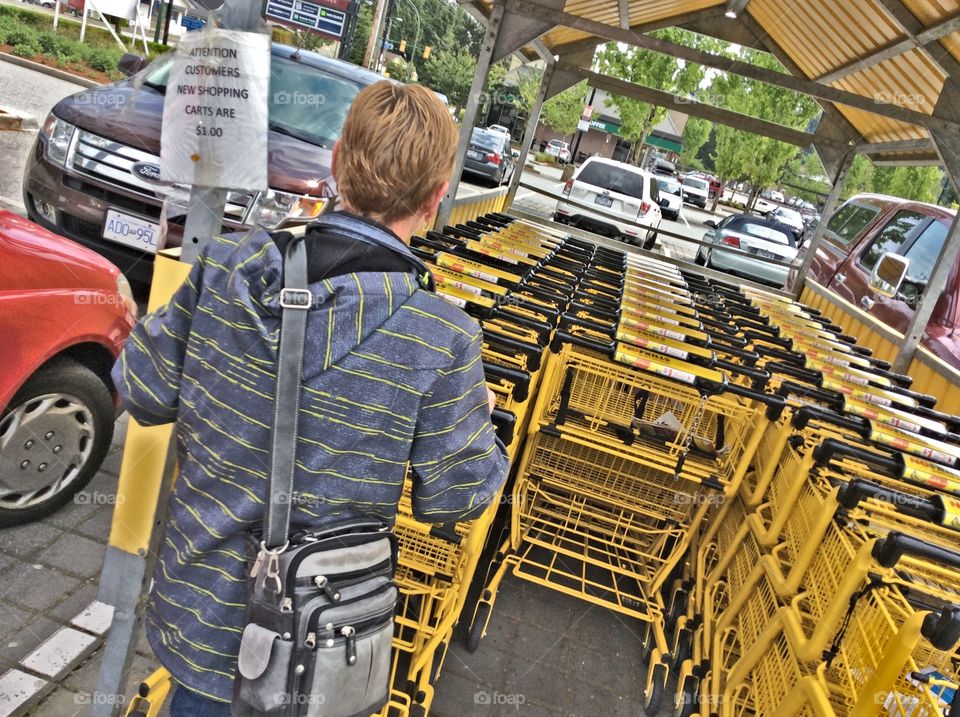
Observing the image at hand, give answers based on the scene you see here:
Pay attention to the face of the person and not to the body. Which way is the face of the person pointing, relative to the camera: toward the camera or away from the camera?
away from the camera

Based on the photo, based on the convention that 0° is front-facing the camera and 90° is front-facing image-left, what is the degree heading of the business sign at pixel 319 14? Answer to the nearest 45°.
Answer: approximately 0°

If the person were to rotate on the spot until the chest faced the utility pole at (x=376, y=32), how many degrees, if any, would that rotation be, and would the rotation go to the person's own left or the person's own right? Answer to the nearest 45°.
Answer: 0° — they already face it

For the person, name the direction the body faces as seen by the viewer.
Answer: away from the camera

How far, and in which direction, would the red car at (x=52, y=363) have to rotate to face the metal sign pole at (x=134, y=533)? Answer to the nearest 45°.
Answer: approximately 90° to its right

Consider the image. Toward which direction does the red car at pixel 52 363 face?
to the viewer's right

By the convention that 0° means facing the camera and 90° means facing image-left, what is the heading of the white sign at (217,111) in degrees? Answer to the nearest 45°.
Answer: approximately 0°

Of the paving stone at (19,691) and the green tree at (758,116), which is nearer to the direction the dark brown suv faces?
the paving stone

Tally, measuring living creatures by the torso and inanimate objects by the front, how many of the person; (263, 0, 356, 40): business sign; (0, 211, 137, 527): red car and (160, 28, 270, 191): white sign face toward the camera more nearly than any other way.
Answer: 2
